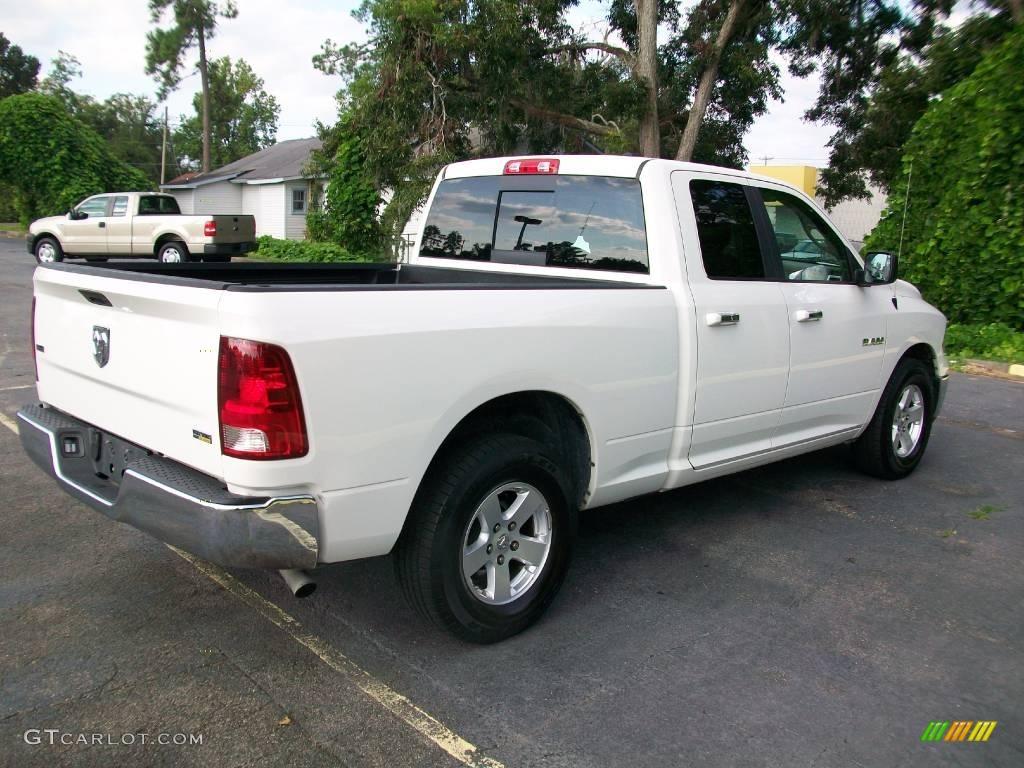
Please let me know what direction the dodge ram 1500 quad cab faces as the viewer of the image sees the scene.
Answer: facing away from the viewer and to the right of the viewer

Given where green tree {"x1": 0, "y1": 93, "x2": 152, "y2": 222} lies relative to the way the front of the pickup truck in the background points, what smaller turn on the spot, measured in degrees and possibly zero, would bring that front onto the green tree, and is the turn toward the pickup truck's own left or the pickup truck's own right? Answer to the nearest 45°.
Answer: approximately 45° to the pickup truck's own right

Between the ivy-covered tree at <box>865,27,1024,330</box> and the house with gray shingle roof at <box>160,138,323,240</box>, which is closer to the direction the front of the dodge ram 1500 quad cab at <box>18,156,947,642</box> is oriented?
the ivy-covered tree

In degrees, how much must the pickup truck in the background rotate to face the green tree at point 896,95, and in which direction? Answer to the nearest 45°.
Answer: approximately 180°

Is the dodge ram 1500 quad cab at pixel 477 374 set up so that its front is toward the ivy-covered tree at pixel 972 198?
yes

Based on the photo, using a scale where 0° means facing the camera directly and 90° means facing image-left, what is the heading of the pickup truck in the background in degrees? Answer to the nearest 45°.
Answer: approximately 135°

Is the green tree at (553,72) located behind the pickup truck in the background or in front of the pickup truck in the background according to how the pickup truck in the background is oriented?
behind

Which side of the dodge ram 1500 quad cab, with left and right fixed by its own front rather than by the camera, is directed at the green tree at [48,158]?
left

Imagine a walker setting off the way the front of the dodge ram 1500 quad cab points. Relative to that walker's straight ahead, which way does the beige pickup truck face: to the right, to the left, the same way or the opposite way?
to the left
